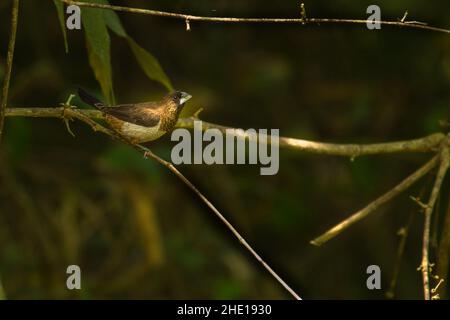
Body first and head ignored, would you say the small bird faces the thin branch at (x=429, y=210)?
yes

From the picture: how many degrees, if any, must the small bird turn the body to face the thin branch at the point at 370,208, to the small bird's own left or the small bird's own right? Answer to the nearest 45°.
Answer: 0° — it already faces it

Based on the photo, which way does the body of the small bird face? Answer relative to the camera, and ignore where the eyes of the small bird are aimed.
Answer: to the viewer's right
